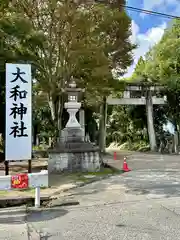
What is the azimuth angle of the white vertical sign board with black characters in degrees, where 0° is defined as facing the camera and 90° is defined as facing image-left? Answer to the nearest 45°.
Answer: approximately 0°

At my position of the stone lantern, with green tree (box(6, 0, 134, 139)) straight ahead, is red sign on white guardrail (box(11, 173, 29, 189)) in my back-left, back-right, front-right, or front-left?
back-left

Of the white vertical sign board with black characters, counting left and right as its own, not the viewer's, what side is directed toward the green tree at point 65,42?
back

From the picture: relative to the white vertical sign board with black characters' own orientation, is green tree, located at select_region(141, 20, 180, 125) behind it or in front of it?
behind

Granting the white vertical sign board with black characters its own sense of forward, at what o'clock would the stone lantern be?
The stone lantern is roughly at 7 o'clock from the white vertical sign board with black characters.
